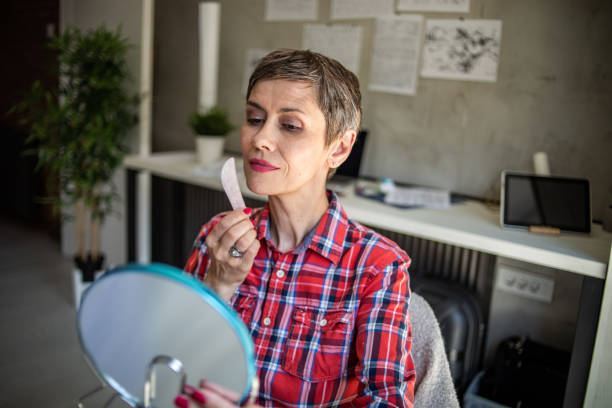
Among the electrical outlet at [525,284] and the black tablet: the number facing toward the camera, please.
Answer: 2

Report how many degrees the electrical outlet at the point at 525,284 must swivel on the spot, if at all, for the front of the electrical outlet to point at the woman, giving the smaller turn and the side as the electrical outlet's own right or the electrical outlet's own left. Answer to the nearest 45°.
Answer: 0° — it already faces them

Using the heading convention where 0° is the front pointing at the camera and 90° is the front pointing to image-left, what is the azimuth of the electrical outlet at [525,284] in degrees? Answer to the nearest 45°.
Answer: approximately 0°

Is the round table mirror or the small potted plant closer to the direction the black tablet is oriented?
the round table mirror

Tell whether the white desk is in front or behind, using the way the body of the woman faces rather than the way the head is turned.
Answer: behind

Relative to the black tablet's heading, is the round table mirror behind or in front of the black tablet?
in front

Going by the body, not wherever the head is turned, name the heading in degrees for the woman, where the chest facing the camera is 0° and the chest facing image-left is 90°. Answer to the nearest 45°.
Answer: approximately 45°
